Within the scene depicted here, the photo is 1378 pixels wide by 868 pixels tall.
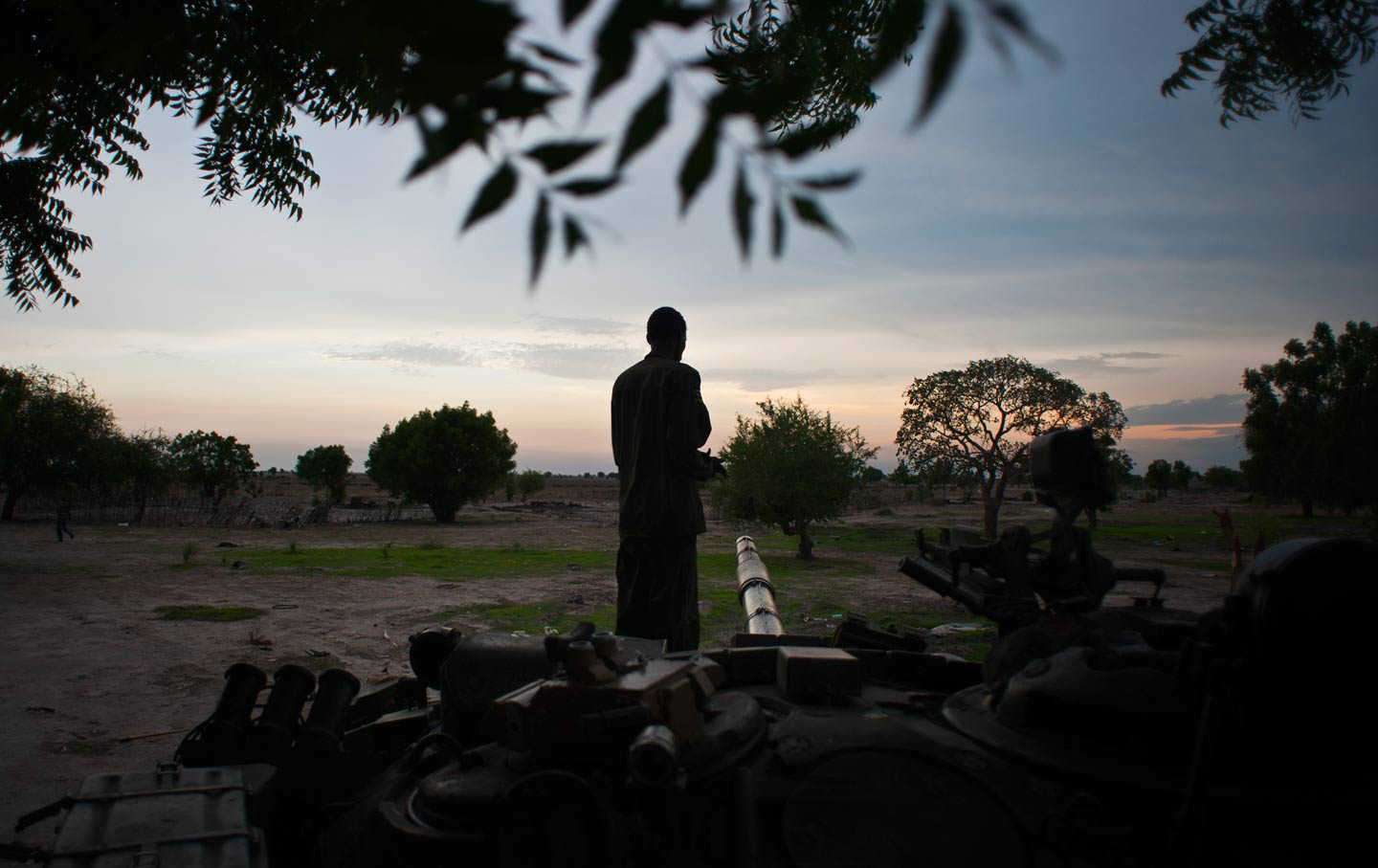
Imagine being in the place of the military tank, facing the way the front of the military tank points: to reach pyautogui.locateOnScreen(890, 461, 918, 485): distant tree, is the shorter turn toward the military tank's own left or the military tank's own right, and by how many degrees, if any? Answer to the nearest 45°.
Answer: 0° — it already faces it

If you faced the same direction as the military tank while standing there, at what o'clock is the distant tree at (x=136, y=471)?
The distant tree is roughly at 11 o'clock from the military tank.

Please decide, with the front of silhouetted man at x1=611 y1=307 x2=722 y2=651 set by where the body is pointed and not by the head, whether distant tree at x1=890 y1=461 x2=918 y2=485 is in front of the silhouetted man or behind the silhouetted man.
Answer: in front

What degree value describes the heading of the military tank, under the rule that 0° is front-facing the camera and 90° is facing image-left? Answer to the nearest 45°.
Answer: approximately 180°

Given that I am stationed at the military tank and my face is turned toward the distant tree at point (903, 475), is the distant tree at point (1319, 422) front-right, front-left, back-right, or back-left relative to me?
front-right

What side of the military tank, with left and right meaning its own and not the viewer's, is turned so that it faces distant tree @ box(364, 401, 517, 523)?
front

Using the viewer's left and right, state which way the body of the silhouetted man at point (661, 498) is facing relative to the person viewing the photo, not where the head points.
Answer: facing away from the viewer and to the right of the viewer

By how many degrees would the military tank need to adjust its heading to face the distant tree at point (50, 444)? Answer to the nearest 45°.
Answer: approximately 45° to its left

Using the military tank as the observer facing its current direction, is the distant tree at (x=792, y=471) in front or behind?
in front

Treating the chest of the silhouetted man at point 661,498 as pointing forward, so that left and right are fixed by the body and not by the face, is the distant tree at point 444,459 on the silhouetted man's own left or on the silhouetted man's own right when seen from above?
on the silhouetted man's own left

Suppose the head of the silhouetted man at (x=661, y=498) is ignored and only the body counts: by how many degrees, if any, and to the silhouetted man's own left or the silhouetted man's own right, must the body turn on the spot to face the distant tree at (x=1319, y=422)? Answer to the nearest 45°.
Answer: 0° — they already face it
